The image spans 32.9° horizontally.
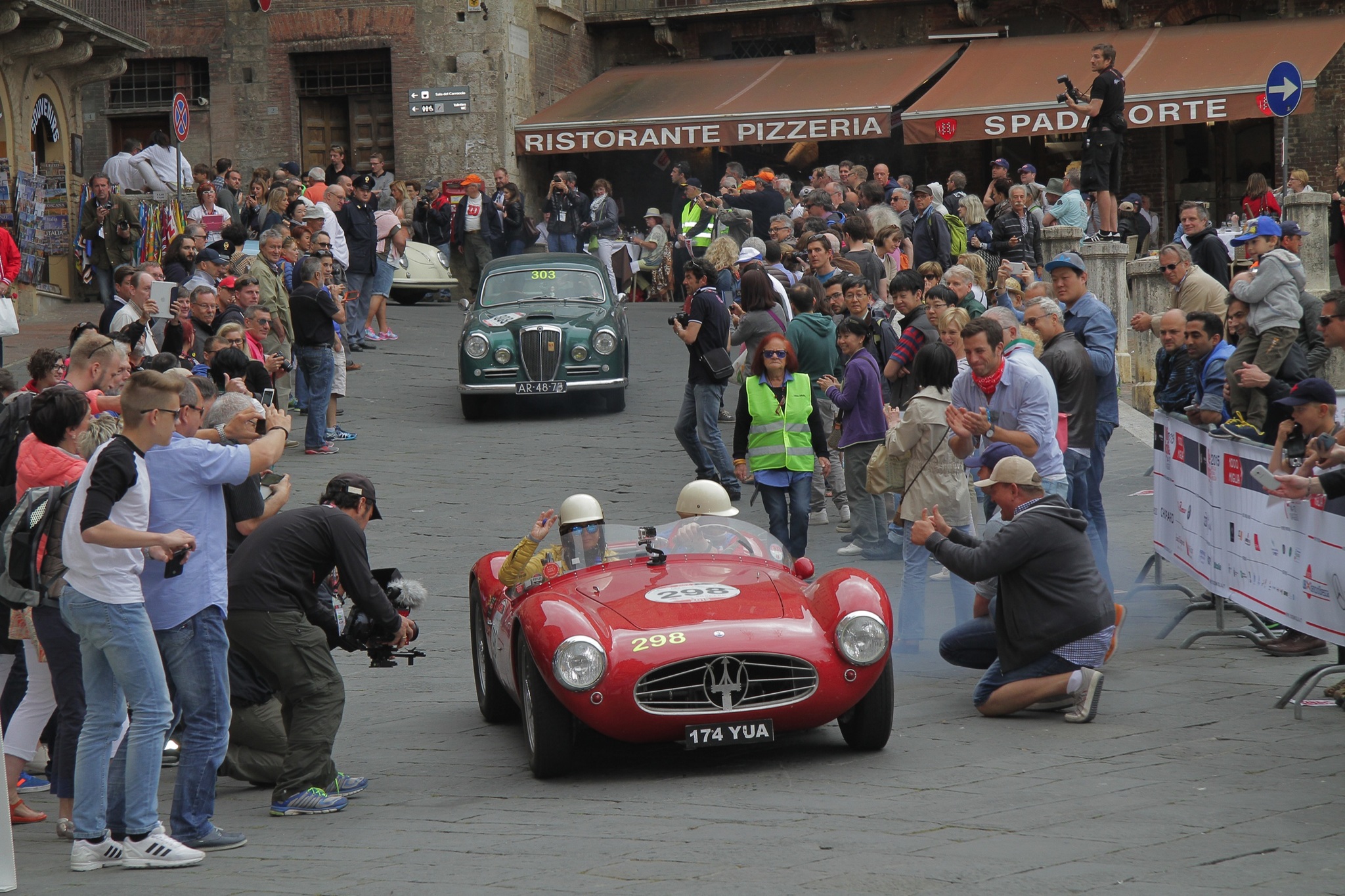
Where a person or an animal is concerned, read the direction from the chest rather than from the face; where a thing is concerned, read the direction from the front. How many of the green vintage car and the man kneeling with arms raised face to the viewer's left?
1

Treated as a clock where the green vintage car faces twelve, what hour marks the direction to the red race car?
The red race car is roughly at 12 o'clock from the green vintage car.

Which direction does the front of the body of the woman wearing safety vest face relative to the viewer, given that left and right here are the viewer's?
facing the viewer

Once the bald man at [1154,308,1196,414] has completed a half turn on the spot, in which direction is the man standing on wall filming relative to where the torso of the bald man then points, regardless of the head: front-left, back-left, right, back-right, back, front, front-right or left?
front-left

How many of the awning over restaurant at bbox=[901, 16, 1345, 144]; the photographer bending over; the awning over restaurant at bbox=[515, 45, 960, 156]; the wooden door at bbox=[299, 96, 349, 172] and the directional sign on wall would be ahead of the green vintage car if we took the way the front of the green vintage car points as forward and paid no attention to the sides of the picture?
1

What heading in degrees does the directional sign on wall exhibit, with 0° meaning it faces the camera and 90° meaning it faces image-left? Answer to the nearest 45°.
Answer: approximately 0°

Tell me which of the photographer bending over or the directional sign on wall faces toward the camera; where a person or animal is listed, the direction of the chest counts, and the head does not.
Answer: the directional sign on wall

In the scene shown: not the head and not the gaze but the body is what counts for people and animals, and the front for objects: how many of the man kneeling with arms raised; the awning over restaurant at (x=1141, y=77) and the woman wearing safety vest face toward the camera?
2

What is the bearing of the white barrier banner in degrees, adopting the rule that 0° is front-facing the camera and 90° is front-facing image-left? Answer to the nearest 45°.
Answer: approximately 45°

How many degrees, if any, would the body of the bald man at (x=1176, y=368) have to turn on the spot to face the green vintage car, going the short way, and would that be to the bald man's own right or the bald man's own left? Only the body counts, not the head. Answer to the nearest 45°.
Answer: approximately 90° to the bald man's own right

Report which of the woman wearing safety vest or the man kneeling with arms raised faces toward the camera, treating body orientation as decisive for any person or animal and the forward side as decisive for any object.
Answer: the woman wearing safety vest

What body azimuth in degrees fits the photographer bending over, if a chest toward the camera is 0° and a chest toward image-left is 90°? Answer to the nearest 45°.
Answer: approximately 270°

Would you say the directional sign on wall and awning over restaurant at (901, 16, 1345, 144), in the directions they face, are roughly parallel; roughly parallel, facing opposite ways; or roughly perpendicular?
roughly parallel

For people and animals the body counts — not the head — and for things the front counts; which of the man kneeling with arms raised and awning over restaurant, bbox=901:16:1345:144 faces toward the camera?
the awning over restaurant

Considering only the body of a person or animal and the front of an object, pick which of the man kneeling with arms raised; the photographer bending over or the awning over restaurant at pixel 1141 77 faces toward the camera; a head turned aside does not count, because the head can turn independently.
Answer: the awning over restaurant

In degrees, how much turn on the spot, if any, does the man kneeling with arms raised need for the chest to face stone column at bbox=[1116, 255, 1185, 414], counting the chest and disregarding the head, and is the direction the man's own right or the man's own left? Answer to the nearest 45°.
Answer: approximately 90° to the man's own right

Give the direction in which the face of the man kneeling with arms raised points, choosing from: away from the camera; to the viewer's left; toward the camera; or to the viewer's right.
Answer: to the viewer's left
